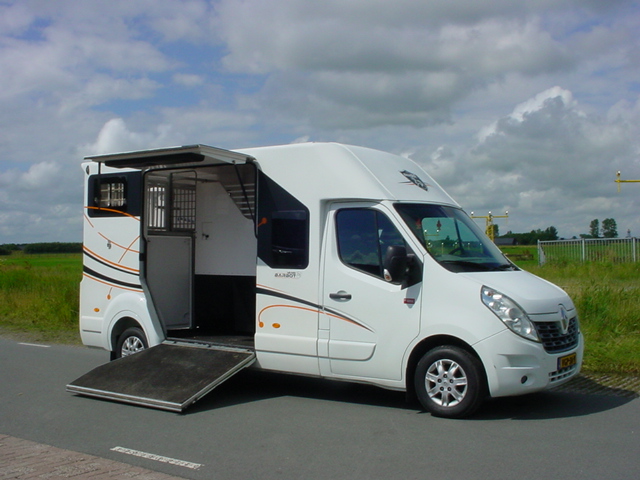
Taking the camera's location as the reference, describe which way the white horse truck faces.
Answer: facing the viewer and to the right of the viewer

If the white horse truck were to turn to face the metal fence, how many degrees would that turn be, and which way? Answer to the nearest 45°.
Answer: approximately 90° to its left
